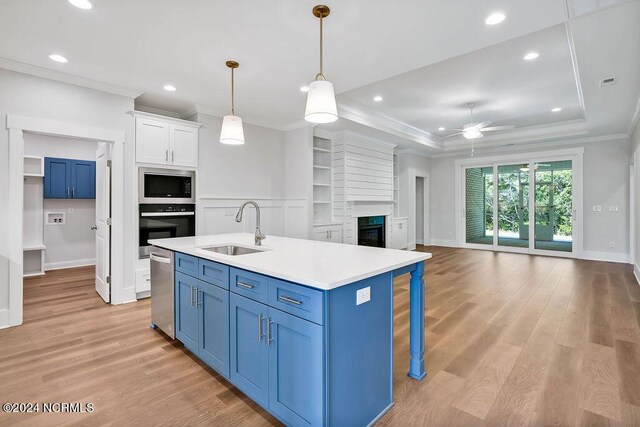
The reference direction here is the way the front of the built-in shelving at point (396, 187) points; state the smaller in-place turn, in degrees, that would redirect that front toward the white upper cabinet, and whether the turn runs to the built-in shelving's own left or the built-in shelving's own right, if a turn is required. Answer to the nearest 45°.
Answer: approximately 90° to the built-in shelving's own right

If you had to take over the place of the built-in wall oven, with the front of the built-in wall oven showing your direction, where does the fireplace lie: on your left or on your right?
on your left

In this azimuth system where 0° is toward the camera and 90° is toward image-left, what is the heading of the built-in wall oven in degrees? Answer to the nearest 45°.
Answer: approximately 0°

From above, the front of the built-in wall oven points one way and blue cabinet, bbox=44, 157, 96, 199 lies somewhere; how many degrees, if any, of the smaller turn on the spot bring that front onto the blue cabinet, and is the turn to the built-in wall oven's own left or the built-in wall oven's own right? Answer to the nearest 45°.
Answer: approximately 135° to the built-in wall oven's own right

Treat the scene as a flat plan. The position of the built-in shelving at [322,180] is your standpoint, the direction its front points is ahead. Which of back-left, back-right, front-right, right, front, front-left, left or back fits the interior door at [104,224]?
right

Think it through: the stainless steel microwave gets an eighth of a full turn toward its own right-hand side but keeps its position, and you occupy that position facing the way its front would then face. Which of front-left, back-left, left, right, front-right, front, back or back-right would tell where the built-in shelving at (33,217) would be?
right

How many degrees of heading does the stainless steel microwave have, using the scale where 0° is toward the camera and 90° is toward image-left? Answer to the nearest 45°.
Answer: approximately 0°

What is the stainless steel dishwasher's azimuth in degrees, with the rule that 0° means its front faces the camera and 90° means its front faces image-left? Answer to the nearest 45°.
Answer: approximately 45°

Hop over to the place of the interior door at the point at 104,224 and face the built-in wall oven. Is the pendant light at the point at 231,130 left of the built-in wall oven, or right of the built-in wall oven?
right

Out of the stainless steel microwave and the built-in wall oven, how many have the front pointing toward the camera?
2

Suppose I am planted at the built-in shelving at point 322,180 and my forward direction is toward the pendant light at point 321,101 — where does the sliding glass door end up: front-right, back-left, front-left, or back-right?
back-left

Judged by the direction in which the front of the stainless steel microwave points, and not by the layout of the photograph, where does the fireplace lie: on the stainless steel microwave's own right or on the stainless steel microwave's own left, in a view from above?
on the stainless steel microwave's own left

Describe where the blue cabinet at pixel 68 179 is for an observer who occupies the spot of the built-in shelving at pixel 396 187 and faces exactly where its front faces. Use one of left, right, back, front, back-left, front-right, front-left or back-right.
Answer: right
